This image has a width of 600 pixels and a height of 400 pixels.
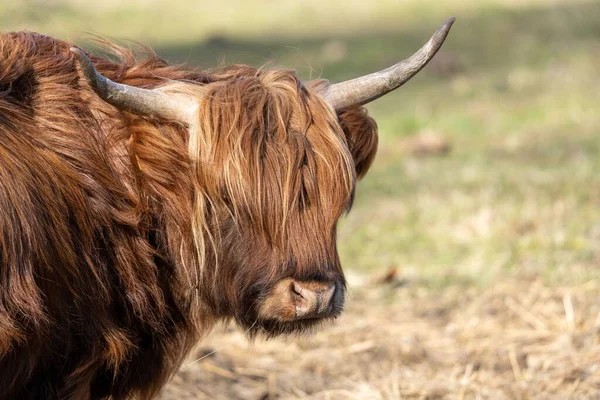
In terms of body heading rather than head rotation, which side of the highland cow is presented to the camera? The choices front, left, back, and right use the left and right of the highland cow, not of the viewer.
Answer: right
